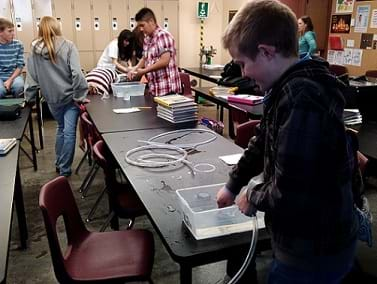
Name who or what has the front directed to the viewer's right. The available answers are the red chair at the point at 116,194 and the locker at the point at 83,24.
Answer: the red chair

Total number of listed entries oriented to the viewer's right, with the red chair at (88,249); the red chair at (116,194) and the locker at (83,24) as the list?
2

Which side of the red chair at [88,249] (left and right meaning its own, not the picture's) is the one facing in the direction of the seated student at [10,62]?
left

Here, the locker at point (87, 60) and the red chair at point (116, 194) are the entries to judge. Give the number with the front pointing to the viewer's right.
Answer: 1

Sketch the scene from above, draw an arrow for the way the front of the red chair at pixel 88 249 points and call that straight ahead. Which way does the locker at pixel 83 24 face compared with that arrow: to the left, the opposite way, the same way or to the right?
to the right

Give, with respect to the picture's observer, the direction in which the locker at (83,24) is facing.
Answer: facing the viewer

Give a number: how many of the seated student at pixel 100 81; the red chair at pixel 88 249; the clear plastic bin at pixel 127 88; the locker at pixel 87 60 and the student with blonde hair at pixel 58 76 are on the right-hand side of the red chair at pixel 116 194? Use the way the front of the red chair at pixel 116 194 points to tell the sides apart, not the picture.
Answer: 1

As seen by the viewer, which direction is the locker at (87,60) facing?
toward the camera

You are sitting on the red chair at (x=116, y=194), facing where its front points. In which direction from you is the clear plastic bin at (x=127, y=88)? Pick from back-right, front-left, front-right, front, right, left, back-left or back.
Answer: left

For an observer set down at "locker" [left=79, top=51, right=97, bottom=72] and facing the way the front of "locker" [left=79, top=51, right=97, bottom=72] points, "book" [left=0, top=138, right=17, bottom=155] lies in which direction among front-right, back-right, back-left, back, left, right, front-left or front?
front

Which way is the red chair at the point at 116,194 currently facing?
to the viewer's right

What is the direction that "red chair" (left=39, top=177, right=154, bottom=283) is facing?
to the viewer's right
